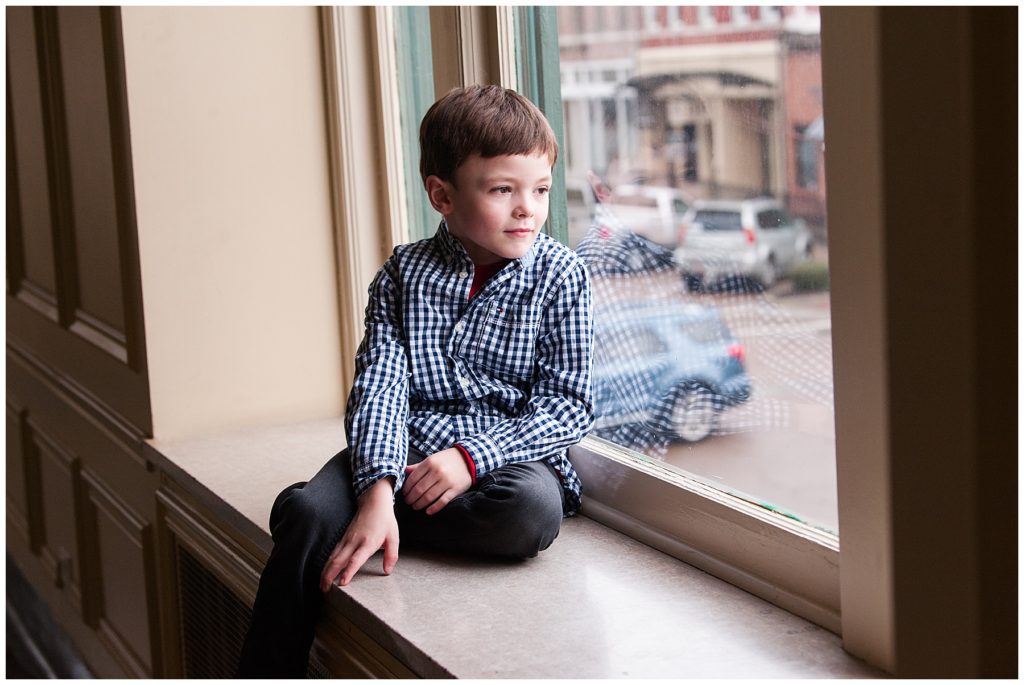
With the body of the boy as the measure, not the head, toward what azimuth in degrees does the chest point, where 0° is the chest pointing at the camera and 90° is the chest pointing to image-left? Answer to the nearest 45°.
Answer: approximately 0°

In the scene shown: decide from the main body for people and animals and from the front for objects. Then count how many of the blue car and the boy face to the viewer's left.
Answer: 1

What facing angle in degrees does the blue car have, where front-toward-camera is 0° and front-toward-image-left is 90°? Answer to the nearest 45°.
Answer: approximately 90°

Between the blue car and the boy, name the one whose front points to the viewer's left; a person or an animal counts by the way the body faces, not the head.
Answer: the blue car

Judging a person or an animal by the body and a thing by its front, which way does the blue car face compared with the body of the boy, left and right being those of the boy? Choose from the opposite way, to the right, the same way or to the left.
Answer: to the right
